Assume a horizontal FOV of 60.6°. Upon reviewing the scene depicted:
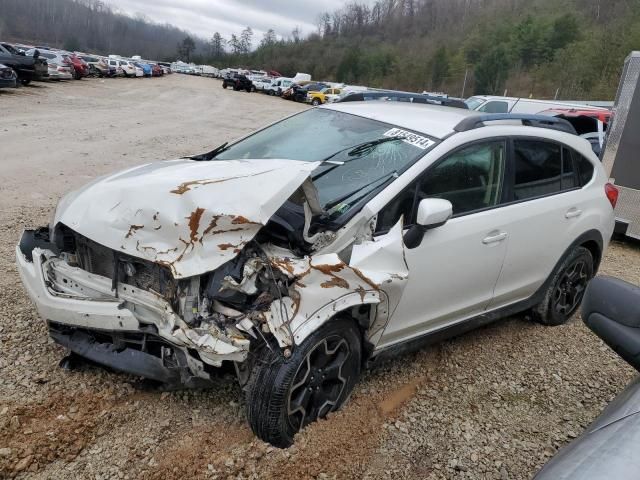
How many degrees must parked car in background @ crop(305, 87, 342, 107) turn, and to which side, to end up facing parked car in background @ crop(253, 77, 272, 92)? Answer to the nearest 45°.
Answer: approximately 90° to its right

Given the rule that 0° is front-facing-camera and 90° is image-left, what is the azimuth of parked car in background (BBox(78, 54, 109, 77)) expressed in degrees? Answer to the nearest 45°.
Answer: approximately 315°

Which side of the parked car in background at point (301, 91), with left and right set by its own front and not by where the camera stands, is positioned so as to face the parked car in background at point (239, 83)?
right

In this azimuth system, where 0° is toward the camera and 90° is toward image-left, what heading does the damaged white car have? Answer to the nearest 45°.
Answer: approximately 45°

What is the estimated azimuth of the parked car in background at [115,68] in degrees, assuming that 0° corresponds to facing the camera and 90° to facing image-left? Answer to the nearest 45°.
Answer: approximately 315°

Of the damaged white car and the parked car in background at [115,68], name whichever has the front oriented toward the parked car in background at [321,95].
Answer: the parked car in background at [115,68]
